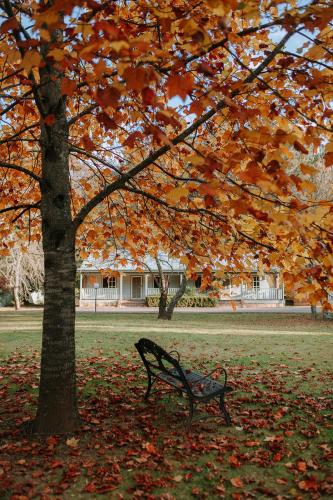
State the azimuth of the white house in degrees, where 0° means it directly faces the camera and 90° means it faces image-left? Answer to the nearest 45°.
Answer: approximately 0°

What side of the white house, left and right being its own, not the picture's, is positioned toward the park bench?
front

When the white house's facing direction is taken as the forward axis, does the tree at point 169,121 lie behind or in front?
in front
